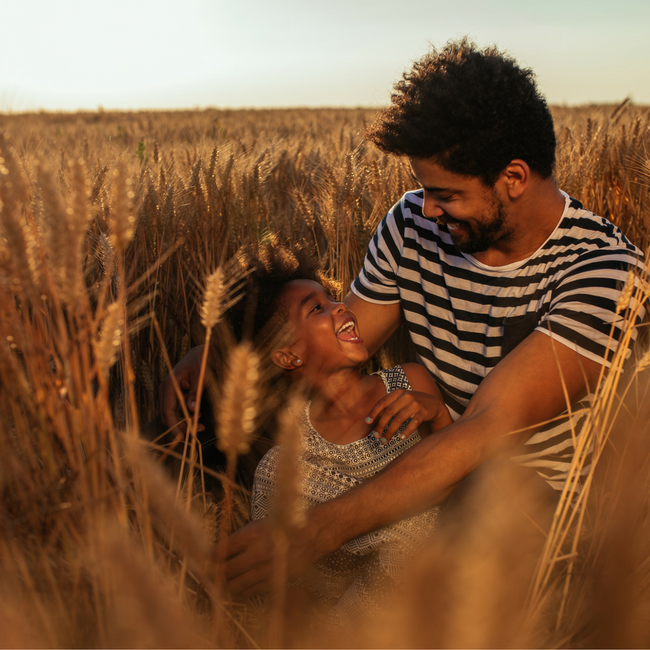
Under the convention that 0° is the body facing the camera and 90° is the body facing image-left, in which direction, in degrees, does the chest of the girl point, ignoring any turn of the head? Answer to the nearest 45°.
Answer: approximately 315°

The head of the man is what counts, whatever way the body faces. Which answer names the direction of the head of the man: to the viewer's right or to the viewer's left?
to the viewer's left

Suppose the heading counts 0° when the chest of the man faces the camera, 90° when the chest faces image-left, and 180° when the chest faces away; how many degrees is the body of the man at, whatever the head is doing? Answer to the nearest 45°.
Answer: approximately 45°
